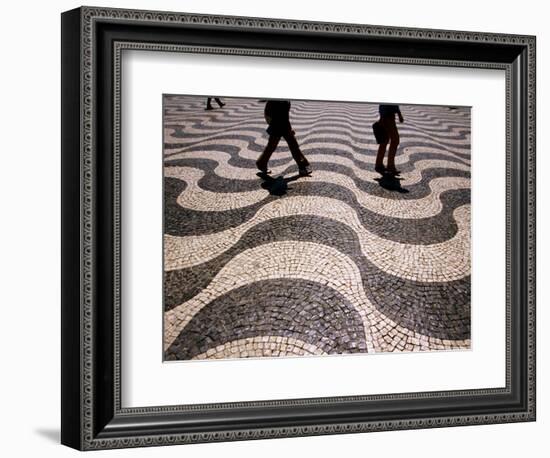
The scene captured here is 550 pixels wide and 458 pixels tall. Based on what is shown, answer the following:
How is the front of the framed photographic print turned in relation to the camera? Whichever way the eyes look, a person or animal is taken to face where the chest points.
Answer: facing the viewer and to the right of the viewer
